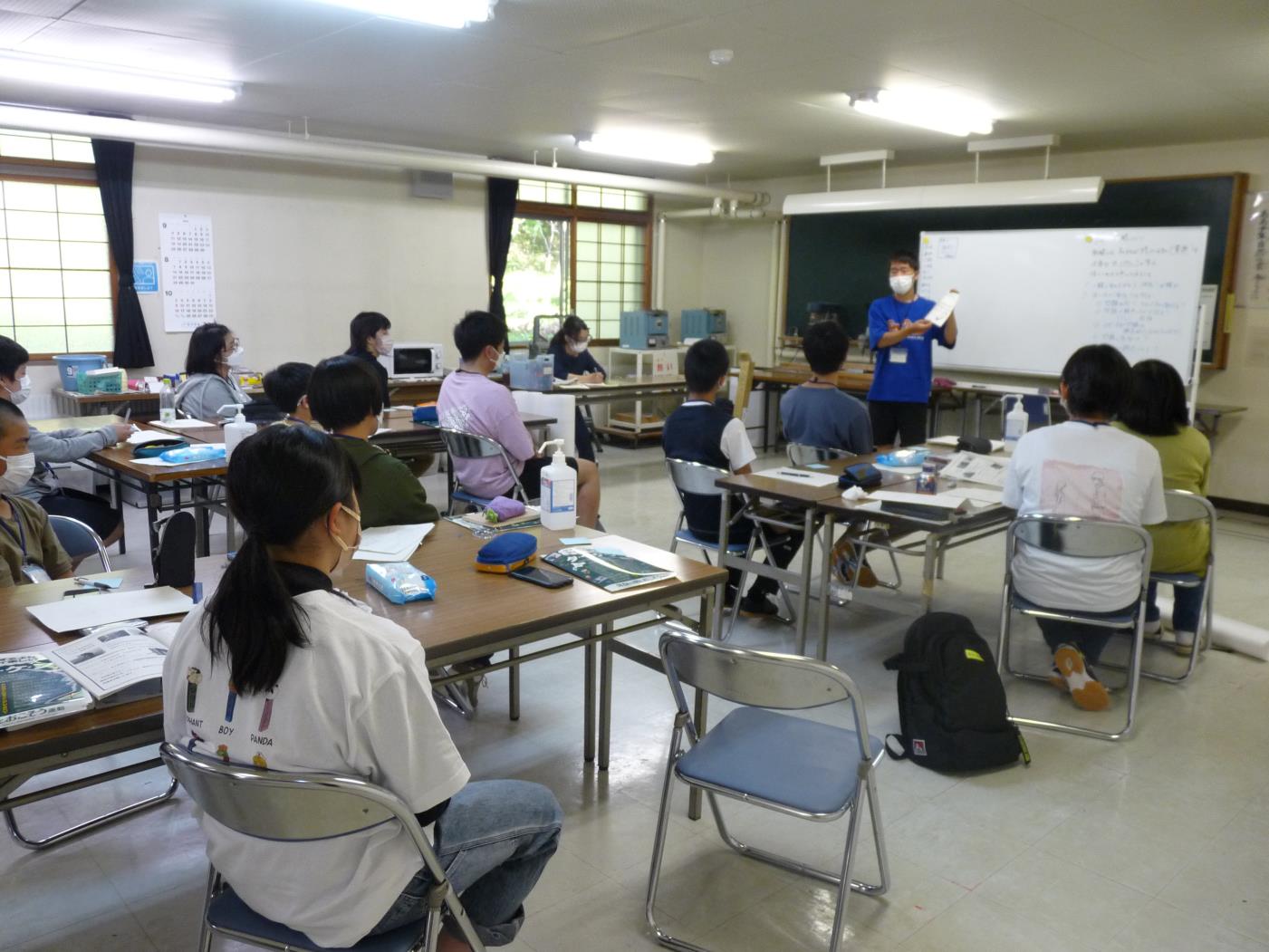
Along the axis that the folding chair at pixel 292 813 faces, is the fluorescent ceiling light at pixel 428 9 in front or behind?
in front

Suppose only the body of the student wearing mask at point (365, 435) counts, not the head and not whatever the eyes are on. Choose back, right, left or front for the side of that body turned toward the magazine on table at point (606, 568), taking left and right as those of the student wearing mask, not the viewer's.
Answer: right

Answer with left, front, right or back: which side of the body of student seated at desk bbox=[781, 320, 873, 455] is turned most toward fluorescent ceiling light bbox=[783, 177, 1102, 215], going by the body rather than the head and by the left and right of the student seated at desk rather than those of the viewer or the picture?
front

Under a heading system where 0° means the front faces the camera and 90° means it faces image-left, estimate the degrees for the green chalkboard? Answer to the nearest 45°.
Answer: approximately 45°

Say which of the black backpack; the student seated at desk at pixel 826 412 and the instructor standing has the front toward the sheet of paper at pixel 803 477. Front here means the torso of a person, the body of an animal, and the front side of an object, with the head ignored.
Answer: the instructor standing

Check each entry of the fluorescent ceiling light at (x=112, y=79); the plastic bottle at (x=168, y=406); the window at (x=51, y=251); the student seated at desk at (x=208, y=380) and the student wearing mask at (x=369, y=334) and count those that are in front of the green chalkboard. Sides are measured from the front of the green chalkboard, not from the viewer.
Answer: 5

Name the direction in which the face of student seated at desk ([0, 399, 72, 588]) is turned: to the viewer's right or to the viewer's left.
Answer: to the viewer's right

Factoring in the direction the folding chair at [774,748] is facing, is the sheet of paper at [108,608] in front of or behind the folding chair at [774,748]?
behind

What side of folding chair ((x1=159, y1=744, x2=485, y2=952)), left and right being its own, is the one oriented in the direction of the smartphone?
front

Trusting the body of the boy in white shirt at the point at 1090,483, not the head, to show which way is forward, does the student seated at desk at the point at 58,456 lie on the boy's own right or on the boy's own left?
on the boy's own left

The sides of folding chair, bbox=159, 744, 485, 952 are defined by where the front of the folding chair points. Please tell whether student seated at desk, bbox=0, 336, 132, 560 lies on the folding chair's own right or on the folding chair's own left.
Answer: on the folding chair's own left

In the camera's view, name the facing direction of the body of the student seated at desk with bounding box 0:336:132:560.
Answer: to the viewer's right
